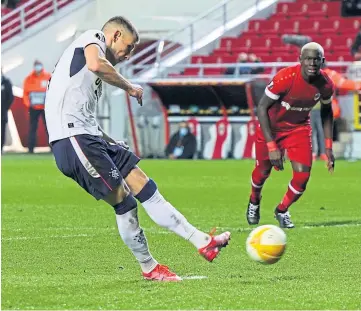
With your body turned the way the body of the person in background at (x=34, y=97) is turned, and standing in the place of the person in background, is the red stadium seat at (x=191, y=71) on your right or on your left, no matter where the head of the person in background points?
on your left

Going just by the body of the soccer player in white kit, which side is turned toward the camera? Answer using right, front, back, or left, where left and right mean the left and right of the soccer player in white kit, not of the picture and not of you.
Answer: right

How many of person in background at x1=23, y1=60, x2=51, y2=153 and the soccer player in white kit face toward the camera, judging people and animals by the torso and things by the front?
1

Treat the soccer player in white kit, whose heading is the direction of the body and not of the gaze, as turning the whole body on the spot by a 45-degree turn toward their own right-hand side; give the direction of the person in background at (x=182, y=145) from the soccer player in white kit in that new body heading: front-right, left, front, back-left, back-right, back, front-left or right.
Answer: back-left

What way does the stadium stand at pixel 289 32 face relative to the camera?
toward the camera

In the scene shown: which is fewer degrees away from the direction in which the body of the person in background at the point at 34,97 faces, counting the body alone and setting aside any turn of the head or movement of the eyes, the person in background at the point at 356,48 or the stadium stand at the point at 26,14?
the person in background

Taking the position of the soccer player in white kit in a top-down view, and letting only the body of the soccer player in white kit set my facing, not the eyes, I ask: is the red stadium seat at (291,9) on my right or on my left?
on my left

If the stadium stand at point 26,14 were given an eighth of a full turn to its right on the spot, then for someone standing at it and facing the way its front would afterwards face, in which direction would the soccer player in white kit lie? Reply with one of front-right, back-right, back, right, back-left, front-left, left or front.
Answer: front

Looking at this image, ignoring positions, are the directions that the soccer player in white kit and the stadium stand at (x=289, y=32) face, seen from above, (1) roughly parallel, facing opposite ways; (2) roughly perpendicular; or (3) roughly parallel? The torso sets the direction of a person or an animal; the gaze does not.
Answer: roughly perpendicular

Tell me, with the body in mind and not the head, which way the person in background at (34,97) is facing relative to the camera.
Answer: toward the camera

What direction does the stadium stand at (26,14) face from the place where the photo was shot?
facing the viewer and to the right of the viewer

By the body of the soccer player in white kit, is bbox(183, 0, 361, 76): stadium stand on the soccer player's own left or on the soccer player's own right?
on the soccer player's own left
